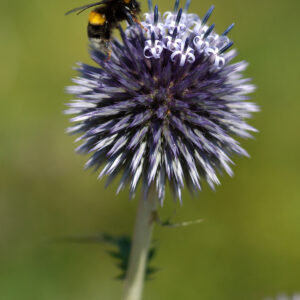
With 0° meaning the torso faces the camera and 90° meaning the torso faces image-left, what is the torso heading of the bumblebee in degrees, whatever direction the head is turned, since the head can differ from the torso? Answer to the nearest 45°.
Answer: approximately 270°
